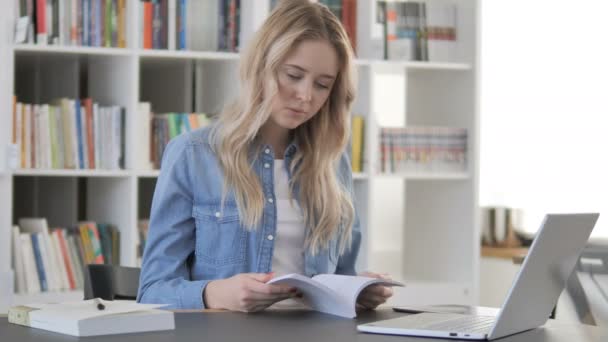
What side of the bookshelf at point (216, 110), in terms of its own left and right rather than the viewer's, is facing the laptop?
front

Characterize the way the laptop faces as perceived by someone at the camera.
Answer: facing away from the viewer and to the left of the viewer

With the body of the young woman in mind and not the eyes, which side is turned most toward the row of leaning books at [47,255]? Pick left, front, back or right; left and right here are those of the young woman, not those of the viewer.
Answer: back

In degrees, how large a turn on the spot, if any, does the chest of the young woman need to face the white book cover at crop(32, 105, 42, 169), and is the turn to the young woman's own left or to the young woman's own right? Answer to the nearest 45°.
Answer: approximately 180°

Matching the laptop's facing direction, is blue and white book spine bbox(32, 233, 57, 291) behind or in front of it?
in front

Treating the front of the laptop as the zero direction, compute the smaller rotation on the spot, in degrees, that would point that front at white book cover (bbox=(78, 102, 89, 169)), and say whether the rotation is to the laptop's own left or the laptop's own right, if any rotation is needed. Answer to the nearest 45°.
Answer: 0° — it already faces it

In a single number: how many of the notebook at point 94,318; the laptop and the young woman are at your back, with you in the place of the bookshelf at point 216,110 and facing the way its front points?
0

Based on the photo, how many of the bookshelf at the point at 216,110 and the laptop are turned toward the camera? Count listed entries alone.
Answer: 1

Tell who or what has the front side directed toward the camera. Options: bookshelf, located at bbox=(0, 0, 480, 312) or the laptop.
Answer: the bookshelf

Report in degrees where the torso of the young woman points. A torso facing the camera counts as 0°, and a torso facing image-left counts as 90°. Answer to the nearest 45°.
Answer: approximately 315°

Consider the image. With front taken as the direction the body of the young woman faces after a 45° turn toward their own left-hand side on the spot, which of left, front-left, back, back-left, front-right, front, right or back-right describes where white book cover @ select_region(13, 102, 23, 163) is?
back-left

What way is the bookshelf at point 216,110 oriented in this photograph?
toward the camera

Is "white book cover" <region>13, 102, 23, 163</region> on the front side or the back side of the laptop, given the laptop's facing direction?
on the front side

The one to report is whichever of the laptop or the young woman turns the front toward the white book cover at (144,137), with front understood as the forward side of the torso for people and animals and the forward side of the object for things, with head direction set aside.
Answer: the laptop

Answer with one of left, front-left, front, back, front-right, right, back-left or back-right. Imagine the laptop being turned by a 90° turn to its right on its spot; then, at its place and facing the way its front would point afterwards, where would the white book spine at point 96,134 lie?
left

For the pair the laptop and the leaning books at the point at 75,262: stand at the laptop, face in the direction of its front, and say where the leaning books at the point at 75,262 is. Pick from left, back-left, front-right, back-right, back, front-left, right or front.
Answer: front

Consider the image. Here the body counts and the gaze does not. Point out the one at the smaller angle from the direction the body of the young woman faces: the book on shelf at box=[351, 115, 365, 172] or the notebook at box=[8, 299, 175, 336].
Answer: the notebook
